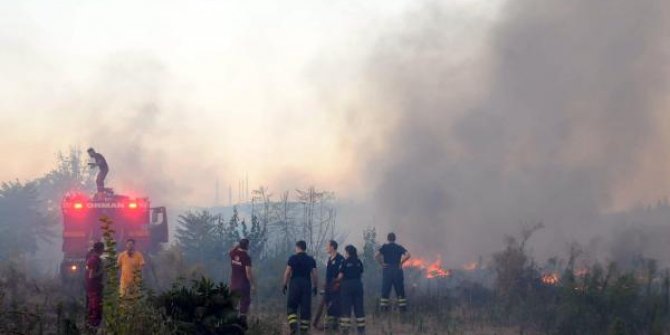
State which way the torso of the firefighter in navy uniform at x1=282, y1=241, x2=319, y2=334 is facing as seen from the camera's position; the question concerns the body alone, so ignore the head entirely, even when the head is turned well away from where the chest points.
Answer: away from the camera

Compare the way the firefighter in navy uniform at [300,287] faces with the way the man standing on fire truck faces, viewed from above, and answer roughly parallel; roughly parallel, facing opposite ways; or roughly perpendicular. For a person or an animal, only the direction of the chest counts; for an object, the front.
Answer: roughly perpendicular

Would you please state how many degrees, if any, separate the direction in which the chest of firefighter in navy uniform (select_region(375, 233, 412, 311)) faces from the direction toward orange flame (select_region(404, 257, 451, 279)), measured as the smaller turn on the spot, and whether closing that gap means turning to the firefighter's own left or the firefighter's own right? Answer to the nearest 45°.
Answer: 0° — they already face it

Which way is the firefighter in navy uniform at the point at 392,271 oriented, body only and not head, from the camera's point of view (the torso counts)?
away from the camera

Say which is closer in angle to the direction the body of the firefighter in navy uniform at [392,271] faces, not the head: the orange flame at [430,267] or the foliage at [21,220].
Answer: the orange flame

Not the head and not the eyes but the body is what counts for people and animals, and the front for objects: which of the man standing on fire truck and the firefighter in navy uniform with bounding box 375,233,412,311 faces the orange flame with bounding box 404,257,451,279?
the firefighter in navy uniform

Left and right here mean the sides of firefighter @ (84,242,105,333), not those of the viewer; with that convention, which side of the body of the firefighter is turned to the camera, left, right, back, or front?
right

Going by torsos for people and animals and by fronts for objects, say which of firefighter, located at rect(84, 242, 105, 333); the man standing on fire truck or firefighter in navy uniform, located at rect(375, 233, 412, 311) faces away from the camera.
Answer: the firefighter in navy uniform

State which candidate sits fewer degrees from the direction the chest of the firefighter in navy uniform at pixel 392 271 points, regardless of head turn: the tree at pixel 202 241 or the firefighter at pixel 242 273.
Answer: the tree

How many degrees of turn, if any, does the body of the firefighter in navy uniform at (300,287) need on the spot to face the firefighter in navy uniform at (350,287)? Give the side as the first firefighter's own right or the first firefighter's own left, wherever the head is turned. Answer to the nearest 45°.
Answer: approximately 45° to the first firefighter's own right
